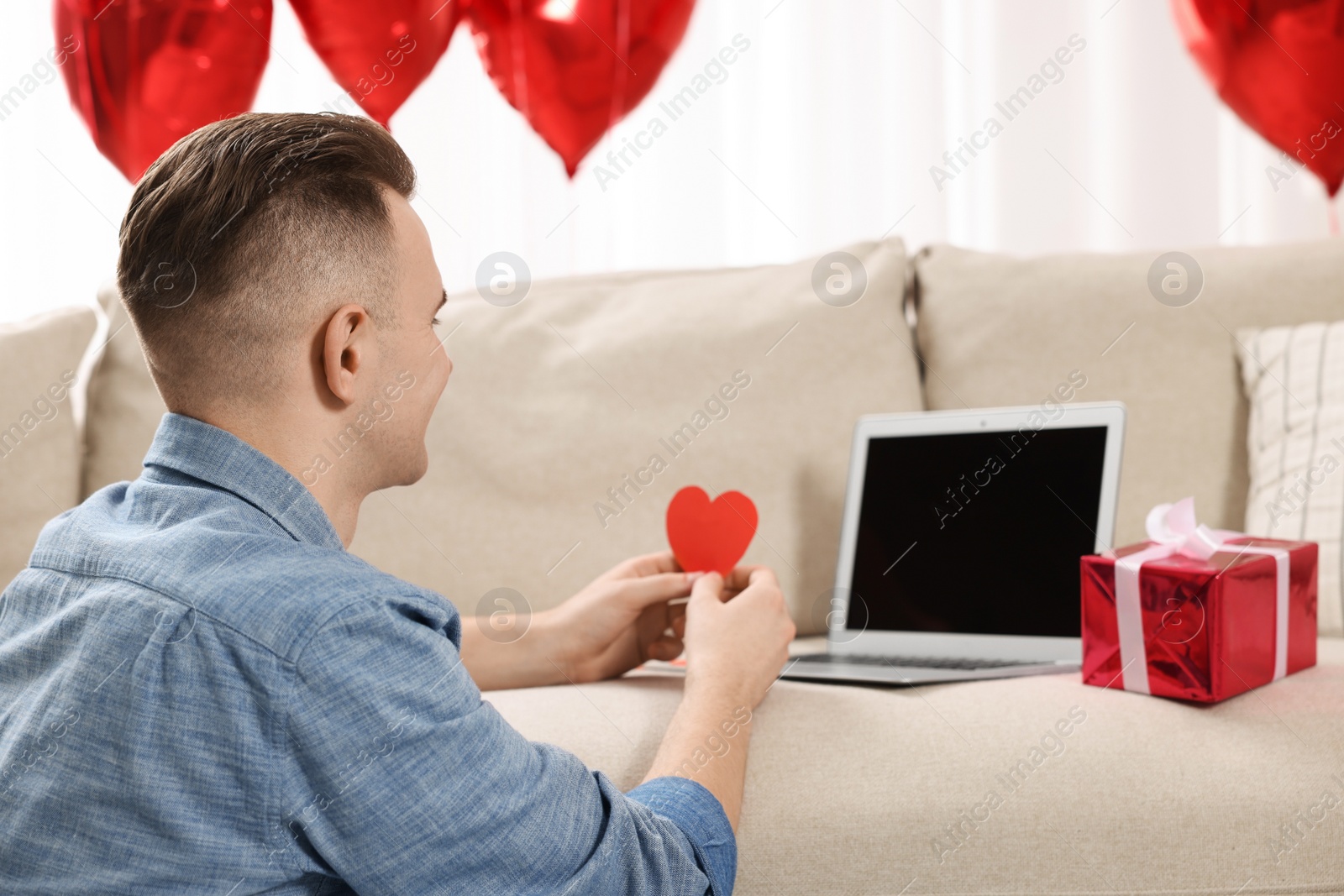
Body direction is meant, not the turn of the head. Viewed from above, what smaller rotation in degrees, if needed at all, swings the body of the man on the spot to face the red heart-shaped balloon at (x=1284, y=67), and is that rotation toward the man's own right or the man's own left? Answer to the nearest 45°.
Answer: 0° — they already face it

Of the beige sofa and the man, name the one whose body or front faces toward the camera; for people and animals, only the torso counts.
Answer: the beige sofa

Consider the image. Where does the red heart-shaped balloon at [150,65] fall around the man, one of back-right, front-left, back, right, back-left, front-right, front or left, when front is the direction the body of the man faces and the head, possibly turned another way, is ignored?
front-left

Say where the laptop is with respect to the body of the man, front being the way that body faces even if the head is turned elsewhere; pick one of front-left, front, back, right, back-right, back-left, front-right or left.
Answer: front

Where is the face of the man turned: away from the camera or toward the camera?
away from the camera

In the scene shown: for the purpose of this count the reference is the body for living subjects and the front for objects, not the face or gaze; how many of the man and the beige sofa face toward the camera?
1

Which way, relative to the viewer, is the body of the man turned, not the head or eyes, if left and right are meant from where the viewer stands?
facing away from the viewer and to the right of the viewer

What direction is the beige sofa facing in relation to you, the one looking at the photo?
facing the viewer

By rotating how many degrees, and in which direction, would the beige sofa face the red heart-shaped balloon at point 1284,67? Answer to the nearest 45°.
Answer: approximately 135° to its left
